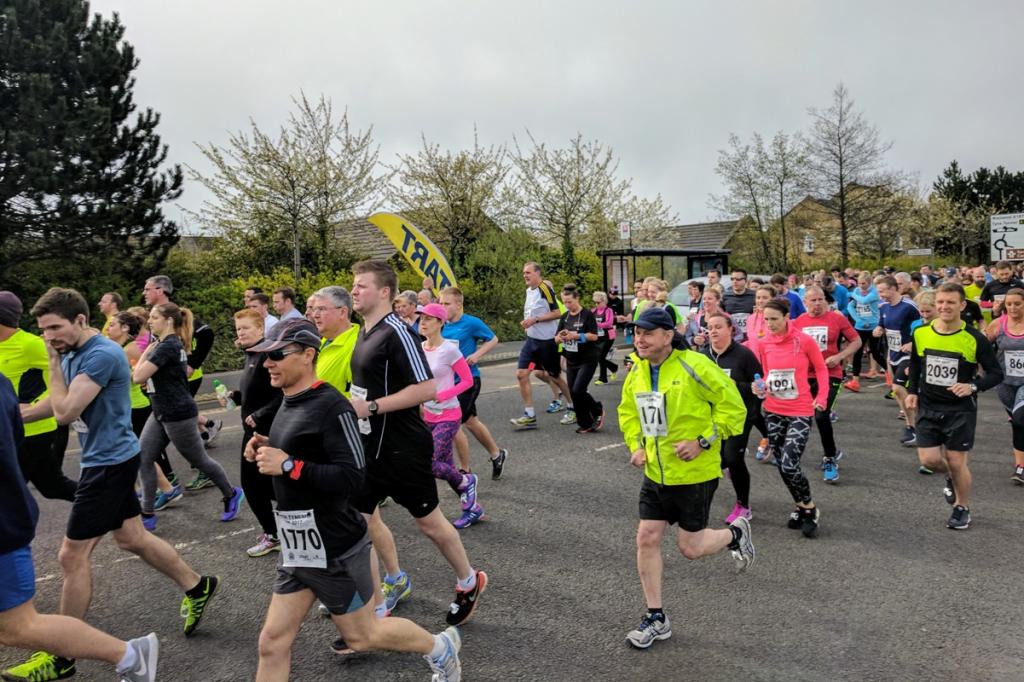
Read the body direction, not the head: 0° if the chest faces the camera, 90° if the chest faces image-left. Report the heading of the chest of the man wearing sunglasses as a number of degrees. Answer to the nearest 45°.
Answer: approximately 45°

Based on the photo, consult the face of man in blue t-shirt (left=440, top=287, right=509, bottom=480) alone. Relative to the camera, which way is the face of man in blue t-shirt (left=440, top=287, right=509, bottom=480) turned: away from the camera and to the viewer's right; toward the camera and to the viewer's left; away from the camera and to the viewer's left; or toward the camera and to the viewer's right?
toward the camera and to the viewer's left

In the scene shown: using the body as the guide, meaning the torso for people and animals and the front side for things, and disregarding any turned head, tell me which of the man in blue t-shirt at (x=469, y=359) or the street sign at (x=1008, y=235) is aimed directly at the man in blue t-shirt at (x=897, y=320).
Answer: the street sign

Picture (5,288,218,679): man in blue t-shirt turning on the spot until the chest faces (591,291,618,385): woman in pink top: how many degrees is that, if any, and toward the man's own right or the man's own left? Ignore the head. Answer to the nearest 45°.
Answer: approximately 135° to the man's own right

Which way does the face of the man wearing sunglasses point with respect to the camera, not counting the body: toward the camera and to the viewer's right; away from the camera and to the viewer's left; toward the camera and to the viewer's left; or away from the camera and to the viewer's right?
toward the camera and to the viewer's left

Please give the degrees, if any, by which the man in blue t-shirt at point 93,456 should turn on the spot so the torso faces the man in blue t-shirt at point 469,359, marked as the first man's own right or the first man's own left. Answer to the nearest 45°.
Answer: approximately 135° to the first man's own right

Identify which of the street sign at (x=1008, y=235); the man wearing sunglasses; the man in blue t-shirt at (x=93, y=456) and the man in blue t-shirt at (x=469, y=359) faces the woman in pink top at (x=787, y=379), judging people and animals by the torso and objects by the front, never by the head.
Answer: the street sign

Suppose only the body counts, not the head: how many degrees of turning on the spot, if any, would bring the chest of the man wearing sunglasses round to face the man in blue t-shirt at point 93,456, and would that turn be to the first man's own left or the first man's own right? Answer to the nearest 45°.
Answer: approximately 90° to the first man's own right

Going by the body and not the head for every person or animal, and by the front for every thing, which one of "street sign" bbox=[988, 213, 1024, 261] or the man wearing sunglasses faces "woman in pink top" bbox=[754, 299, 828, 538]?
the street sign

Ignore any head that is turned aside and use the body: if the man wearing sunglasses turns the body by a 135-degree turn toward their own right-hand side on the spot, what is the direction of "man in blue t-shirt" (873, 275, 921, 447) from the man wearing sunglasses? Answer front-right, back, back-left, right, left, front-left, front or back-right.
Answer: front-right

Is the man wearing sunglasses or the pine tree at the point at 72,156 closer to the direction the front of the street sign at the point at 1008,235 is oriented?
the man wearing sunglasses

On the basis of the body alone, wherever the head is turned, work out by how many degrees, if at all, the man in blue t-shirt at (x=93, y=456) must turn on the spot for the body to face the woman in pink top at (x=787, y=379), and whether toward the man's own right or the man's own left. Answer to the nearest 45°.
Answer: approximately 180°

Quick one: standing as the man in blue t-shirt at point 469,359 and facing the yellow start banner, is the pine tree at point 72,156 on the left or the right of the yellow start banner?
left

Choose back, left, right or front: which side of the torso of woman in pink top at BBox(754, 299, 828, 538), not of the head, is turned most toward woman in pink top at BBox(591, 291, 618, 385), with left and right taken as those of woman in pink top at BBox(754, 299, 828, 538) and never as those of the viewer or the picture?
right
